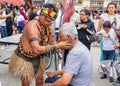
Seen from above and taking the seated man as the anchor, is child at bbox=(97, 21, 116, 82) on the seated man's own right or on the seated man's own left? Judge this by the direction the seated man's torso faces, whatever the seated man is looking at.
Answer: on the seated man's own right

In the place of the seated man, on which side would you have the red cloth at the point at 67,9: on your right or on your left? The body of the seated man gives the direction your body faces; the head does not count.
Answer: on your right

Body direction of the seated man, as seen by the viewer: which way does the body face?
to the viewer's left
